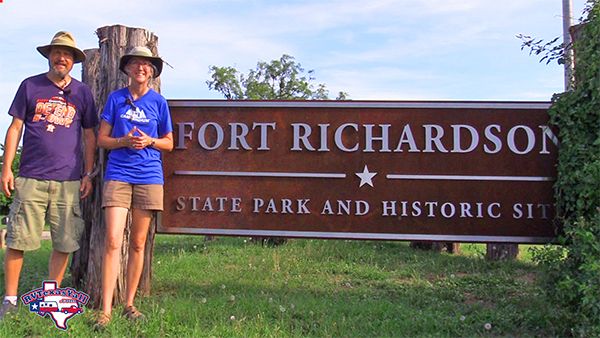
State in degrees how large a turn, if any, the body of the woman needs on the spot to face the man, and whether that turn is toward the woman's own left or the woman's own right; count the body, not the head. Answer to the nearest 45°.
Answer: approximately 90° to the woman's own right

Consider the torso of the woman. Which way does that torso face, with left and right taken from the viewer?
facing the viewer

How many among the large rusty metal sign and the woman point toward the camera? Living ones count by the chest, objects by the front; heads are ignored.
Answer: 2

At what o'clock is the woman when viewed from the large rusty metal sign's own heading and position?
The woman is roughly at 2 o'clock from the large rusty metal sign.

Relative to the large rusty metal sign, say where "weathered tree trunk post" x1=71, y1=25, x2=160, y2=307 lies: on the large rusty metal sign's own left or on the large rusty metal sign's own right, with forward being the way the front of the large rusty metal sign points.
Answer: on the large rusty metal sign's own right

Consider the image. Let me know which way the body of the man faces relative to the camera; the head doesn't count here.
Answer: toward the camera

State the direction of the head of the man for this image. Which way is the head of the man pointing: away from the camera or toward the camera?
toward the camera

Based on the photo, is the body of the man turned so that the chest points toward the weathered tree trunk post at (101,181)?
no

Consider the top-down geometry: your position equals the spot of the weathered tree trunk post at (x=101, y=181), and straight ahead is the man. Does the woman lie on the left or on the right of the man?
left

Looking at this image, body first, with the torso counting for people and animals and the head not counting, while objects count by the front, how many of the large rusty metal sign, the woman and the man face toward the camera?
3

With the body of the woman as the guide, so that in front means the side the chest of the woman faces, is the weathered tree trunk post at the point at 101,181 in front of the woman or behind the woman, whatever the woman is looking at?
behind

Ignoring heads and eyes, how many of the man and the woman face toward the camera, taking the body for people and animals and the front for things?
2

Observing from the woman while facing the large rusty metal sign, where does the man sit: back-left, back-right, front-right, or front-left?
back-left

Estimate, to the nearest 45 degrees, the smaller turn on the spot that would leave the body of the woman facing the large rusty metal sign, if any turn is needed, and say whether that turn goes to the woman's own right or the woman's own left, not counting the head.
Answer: approximately 90° to the woman's own left

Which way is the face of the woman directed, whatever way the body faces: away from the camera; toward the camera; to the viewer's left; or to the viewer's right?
toward the camera

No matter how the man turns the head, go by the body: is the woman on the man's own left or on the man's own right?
on the man's own left

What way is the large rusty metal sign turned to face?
toward the camera
